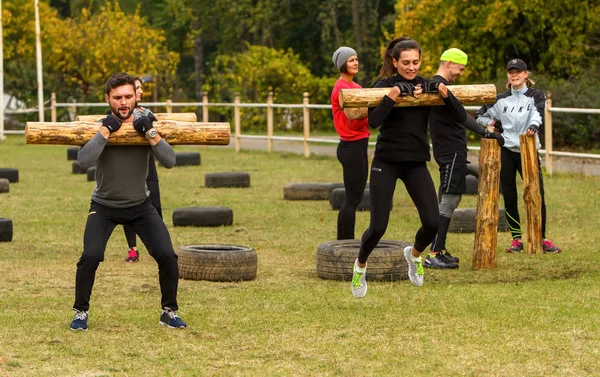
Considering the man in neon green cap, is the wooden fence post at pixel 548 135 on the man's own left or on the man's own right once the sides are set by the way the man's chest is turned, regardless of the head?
on the man's own left

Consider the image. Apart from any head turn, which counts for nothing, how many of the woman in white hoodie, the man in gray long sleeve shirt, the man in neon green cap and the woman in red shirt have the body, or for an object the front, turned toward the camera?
2

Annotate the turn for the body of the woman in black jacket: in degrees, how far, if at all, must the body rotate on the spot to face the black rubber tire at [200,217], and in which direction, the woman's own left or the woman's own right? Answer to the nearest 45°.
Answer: approximately 135° to the woman's own right

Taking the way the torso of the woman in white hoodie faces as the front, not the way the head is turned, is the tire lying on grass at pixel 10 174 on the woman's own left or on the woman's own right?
on the woman's own right
